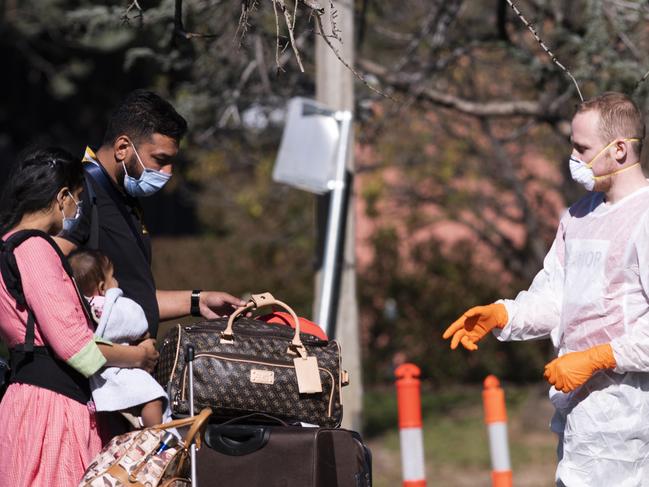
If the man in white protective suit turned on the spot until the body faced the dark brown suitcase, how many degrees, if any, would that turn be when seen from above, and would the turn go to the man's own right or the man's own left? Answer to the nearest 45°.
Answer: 0° — they already face it

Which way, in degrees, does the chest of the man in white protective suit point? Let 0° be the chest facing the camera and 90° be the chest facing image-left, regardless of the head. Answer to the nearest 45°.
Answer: approximately 45°

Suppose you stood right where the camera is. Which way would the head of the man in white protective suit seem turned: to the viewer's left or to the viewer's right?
to the viewer's left

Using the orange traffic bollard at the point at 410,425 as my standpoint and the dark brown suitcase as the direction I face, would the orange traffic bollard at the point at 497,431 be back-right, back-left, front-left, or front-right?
back-left

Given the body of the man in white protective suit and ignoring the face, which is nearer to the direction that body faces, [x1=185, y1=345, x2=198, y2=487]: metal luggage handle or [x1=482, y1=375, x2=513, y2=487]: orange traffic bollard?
the metal luggage handle

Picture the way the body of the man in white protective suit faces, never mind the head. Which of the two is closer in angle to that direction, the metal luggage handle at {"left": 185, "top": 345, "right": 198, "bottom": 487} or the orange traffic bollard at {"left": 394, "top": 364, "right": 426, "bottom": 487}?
the metal luggage handle

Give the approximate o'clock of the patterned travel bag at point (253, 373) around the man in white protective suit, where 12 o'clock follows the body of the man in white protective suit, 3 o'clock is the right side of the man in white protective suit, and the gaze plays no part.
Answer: The patterned travel bag is roughly at 1 o'clock from the man in white protective suit.

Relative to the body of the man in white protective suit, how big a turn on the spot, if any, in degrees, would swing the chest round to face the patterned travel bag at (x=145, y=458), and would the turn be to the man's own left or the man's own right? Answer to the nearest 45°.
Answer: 0° — they already face it

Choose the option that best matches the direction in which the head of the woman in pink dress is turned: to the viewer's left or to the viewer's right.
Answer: to the viewer's right

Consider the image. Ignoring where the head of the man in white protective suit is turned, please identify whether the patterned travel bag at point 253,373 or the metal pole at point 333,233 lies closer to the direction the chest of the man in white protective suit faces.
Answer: the patterned travel bag
